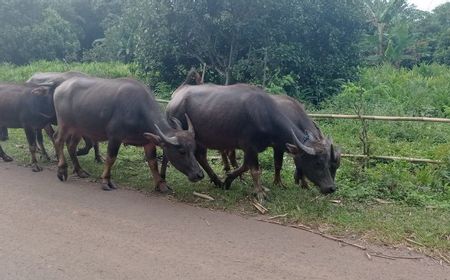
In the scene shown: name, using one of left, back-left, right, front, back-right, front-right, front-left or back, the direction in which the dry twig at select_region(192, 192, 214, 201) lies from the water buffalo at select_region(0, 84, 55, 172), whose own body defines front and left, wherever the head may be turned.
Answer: front-right

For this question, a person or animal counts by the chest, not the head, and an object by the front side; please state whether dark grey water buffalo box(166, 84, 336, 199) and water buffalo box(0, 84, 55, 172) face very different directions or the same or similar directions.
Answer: same or similar directions

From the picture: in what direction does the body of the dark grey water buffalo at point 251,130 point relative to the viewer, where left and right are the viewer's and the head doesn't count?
facing to the right of the viewer

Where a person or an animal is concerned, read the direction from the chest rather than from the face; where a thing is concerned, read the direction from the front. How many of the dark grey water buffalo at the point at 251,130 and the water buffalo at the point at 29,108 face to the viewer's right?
2

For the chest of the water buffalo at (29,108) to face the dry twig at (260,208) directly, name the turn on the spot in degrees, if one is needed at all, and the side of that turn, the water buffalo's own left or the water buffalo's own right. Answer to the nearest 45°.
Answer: approximately 45° to the water buffalo's own right

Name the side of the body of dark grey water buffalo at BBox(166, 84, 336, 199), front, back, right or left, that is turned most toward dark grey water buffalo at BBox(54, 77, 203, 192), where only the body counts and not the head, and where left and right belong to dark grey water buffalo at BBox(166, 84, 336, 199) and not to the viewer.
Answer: back

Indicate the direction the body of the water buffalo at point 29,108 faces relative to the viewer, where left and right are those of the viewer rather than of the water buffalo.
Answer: facing to the right of the viewer

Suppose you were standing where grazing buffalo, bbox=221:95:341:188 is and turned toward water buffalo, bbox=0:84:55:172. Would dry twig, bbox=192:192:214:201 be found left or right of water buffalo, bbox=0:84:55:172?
left

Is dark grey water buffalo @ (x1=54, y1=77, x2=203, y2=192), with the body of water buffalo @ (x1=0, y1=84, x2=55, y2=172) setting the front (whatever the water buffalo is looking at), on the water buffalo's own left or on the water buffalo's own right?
on the water buffalo's own right

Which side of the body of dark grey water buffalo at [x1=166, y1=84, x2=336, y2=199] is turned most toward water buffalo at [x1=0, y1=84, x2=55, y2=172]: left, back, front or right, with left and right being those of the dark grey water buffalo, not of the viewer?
back

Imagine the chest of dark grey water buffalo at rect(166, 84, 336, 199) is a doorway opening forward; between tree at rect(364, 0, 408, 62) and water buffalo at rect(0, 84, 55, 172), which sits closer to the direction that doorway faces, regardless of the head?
the tree

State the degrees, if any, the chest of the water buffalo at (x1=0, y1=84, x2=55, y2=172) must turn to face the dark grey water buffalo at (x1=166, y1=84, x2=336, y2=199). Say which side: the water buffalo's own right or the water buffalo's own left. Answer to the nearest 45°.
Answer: approximately 45° to the water buffalo's own right
